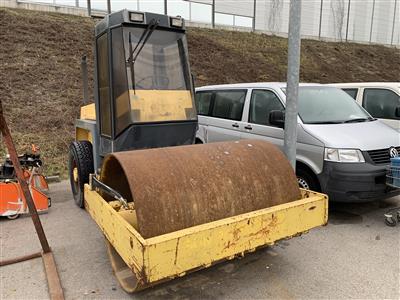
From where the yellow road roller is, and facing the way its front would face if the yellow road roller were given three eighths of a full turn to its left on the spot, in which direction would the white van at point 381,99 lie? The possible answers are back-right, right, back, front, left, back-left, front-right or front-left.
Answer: front-right

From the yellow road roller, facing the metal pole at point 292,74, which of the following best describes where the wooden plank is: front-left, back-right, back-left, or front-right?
back-right

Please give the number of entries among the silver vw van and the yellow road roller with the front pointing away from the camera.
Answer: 0

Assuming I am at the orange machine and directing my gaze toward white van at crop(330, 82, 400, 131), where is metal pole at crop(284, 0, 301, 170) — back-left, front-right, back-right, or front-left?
front-right

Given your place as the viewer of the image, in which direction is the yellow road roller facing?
facing the viewer and to the right of the viewer

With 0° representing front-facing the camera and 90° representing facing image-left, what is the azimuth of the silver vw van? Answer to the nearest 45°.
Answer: approximately 315°

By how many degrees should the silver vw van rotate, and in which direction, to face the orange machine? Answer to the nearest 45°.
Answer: approximately 135° to its right

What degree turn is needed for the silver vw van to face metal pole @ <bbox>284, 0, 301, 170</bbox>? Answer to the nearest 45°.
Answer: approximately 90° to its right
